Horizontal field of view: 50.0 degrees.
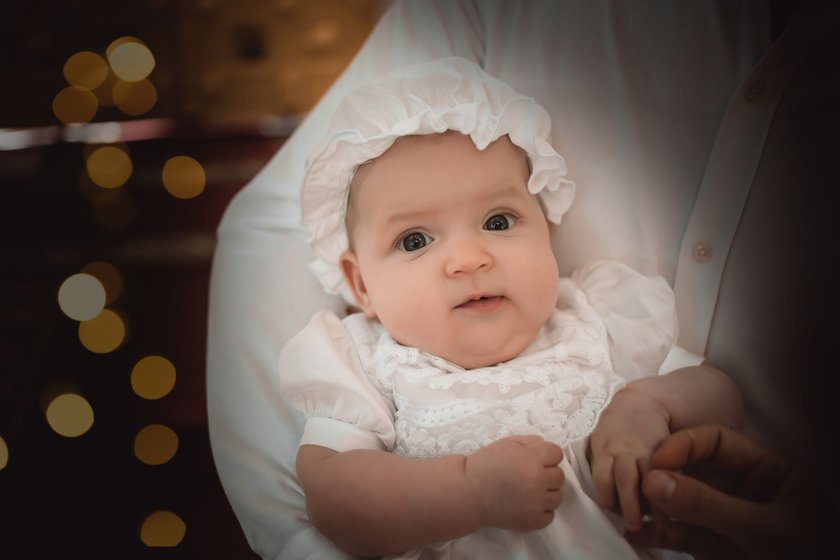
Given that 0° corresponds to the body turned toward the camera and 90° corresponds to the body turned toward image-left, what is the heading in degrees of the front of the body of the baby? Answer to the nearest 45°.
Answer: approximately 0°
